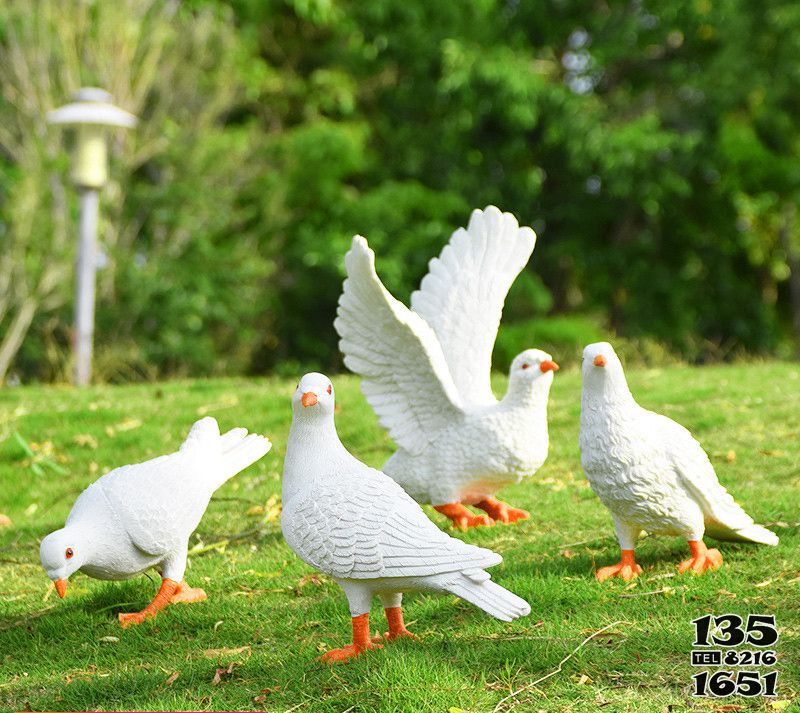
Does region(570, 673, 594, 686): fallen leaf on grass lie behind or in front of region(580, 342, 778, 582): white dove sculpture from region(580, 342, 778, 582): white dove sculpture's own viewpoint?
in front

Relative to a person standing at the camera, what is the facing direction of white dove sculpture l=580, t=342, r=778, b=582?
facing the viewer and to the left of the viewer

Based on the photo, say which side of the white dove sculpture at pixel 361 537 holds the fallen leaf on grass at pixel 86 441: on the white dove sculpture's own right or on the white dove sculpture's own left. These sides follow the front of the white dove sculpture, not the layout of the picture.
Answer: on the white dove sculpture's own right

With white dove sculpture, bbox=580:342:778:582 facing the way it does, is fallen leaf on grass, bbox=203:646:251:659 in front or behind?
in front

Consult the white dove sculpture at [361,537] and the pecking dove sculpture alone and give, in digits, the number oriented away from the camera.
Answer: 0

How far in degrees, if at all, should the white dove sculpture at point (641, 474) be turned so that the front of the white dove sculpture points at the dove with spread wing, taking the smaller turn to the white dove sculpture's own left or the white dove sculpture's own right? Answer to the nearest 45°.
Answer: approximately 90° to the white dove sculpture's own right

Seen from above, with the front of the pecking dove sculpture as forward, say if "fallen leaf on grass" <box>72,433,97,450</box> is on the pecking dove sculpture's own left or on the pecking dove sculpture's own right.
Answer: on the pecking dove sculpture's own right

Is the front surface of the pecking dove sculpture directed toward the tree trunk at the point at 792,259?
no

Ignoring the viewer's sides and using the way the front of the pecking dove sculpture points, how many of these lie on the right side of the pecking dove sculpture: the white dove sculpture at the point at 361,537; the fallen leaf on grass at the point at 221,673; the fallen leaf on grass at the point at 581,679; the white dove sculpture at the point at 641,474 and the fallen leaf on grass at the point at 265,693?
0

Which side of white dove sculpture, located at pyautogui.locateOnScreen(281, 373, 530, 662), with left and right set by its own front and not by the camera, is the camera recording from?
left

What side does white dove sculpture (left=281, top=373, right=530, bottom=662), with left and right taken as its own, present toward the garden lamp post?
right

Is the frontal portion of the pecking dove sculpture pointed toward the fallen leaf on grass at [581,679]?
no

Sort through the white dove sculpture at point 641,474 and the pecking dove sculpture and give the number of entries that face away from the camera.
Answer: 0

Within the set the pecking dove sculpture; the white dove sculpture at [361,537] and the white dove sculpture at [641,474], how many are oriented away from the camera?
0
